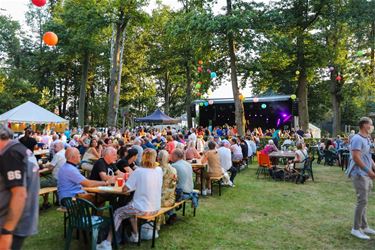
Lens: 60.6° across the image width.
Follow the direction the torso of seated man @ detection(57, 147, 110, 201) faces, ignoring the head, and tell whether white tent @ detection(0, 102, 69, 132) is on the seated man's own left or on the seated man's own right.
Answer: on the seated man's own left

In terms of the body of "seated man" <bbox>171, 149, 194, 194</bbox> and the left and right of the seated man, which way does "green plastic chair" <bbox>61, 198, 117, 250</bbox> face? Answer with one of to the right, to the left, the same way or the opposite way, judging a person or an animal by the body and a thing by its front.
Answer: to the right

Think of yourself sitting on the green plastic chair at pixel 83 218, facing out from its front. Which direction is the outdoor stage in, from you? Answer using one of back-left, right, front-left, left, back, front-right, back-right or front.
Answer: front

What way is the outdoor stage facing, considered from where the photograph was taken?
facing the viewer

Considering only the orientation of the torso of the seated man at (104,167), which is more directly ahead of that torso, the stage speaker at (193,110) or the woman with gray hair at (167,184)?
the woman with gray hair

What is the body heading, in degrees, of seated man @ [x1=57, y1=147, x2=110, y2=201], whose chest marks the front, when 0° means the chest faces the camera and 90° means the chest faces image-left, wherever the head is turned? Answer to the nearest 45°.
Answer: approximately 225°

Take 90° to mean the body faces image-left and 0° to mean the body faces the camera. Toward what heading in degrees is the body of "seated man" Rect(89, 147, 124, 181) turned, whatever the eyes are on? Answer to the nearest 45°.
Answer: approximately 315°

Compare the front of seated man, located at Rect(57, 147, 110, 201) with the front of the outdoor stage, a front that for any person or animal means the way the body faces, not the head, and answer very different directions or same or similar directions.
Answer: very different directions

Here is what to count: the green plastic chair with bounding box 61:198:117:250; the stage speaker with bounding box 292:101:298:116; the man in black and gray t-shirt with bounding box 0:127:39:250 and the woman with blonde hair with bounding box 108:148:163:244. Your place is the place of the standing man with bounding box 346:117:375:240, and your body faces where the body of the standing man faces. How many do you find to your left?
1
